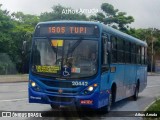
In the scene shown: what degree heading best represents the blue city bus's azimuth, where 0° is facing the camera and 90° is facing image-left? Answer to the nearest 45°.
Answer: approximately 45°

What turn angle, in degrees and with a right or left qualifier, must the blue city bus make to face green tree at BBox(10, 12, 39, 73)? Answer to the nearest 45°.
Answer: approximately 135° to its right
